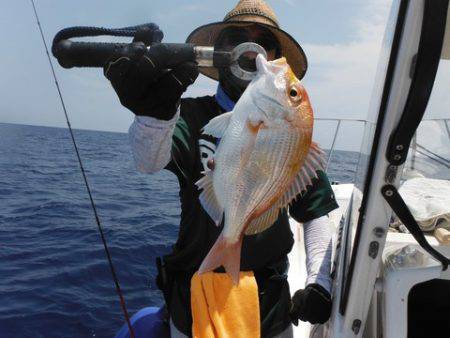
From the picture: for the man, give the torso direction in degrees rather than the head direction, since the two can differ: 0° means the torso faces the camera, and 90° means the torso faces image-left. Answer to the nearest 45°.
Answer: approximately 0°
